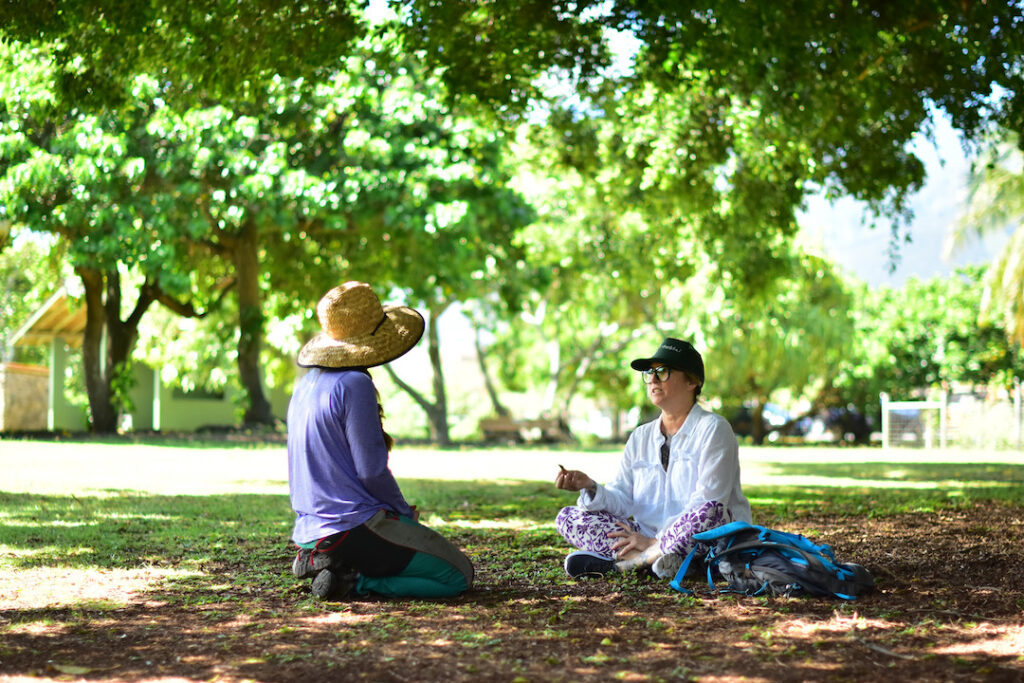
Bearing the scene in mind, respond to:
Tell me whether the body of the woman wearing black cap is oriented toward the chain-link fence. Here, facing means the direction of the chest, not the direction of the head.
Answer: no

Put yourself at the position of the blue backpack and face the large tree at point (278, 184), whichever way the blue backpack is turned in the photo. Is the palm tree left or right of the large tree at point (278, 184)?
right

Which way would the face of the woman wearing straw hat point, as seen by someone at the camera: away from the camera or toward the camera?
away from the camera

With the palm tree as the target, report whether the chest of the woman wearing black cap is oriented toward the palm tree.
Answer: no

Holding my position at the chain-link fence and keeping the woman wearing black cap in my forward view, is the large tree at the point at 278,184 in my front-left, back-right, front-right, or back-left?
front-right

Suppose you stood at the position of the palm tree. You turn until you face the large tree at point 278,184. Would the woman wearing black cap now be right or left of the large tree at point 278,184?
left

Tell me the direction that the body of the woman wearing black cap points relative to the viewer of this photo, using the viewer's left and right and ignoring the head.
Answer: facing the viewer and to the left of the viewer

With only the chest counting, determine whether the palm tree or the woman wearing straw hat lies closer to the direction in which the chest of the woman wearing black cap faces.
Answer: the woman wearing straw hat

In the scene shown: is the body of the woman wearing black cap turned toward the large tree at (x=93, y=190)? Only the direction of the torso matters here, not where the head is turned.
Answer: no

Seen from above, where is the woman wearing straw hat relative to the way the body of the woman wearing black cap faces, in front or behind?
in front
